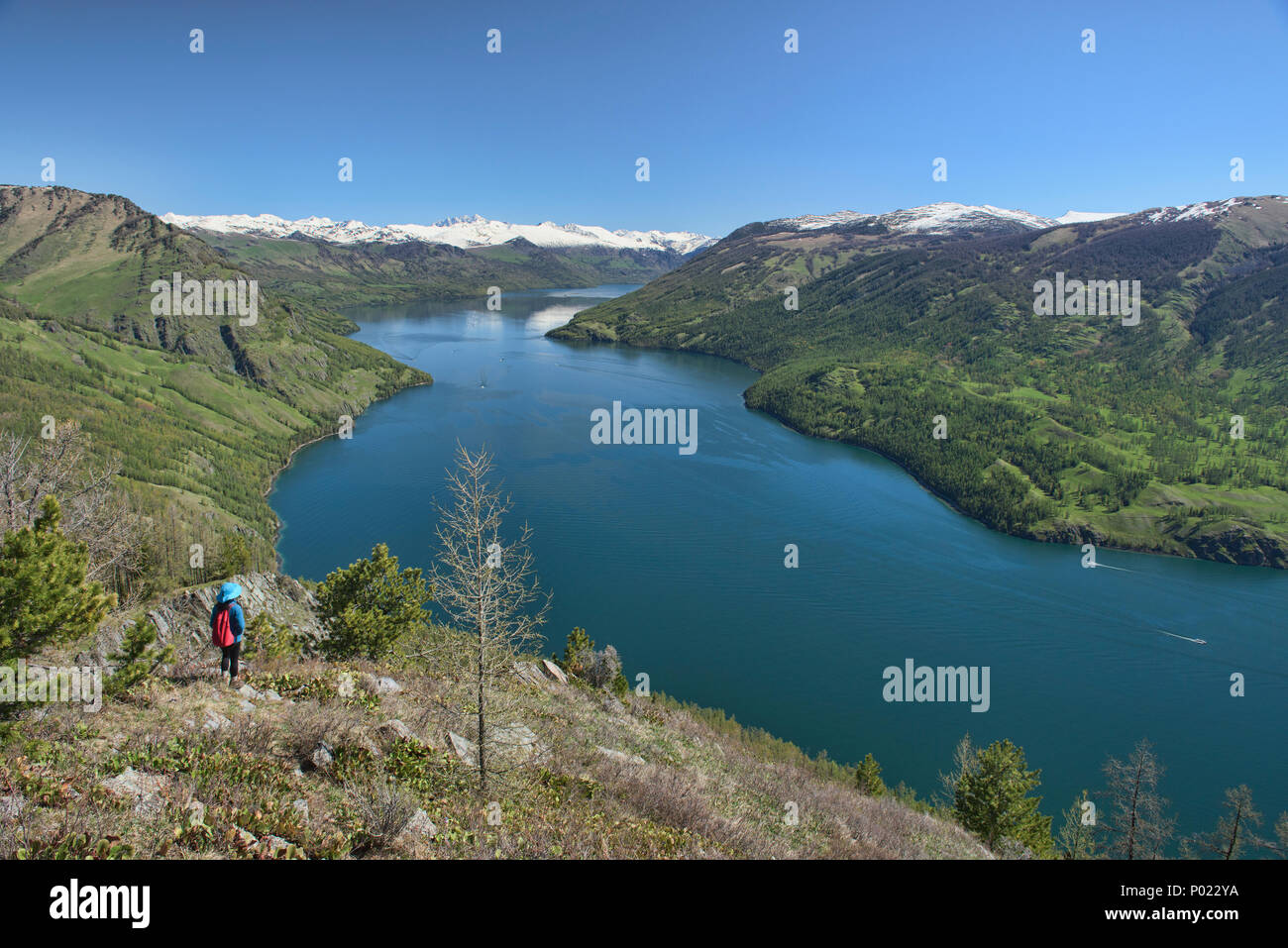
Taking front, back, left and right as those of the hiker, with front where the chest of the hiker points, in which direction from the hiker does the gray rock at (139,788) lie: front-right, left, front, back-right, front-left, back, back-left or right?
back-right

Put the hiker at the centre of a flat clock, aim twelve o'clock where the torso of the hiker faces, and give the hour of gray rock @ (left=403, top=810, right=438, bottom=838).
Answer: The gray rock is roughly at 4 o'clock from the hiker.

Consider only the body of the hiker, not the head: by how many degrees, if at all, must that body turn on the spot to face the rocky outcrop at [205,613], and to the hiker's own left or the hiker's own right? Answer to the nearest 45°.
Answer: approximately 45° to the hiker's own left

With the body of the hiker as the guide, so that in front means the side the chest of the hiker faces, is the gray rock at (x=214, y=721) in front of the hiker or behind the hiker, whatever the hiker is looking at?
behind

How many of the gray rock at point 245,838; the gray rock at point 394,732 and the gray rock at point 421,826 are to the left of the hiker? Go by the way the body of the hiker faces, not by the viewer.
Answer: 0

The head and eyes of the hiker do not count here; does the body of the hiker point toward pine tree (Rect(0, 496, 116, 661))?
no

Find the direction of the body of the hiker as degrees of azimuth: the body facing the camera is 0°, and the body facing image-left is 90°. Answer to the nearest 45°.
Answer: approximately 225°

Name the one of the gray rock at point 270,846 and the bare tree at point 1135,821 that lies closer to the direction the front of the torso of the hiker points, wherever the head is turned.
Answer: the bare tree

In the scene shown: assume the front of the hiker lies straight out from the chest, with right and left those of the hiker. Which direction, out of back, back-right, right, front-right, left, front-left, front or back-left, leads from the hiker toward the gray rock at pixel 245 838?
back-right
